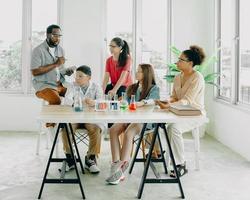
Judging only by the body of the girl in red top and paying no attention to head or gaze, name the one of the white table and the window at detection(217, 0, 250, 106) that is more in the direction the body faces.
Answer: the white table

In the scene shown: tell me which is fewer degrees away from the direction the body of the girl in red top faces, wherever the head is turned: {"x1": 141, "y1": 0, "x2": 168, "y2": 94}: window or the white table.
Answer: the white table

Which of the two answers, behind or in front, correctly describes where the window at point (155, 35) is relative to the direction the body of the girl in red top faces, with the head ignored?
behind

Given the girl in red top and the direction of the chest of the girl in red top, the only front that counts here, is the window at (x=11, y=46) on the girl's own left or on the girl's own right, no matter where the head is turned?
on the girl's own right

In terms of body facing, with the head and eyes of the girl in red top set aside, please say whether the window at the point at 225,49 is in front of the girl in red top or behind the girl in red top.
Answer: behind

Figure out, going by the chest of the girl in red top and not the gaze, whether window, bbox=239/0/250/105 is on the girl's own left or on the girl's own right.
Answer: on the girl's own left

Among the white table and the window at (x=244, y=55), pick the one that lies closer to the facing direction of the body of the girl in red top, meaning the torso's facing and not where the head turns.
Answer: the white table

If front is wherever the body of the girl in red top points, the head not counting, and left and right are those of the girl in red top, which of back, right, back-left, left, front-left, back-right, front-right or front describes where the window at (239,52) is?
back-left

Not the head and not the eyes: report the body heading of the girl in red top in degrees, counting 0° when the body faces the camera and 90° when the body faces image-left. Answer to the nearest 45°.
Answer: approximately 45°
